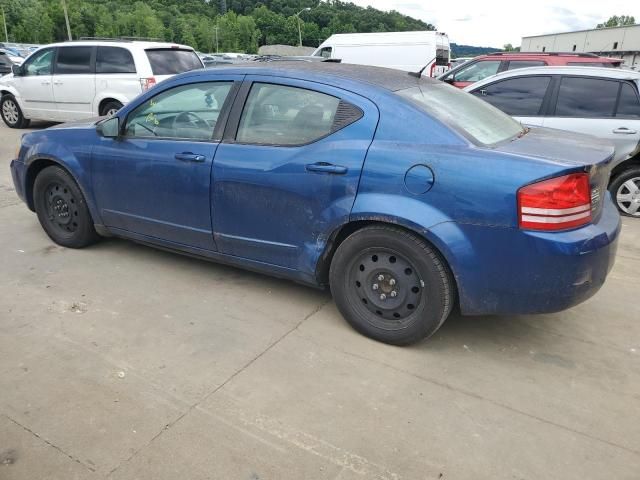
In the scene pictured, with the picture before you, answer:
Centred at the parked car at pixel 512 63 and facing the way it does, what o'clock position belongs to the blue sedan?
The blue sedan is roughly at 9 o'clock from the parked car.

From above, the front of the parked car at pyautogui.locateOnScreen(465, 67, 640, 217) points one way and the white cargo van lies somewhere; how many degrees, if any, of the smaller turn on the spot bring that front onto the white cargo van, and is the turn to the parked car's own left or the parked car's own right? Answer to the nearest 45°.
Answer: approximately 45° to the parked car's own right

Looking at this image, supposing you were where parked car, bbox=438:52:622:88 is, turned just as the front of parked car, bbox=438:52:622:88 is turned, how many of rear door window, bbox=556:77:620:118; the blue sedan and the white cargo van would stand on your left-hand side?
2

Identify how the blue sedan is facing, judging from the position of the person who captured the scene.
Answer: facing away from the viewer and to the left of the viewer

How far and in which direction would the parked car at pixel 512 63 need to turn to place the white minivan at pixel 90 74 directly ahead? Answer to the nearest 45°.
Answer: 0° — it already faces it

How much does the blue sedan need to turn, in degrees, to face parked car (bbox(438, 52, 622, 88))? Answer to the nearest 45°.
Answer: approximately 90° to its right

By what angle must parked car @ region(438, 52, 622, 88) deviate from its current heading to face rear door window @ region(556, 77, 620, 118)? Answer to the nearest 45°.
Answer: approximately 90° to its left

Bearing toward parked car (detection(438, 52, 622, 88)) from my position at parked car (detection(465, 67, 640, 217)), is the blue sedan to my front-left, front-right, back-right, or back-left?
back-left

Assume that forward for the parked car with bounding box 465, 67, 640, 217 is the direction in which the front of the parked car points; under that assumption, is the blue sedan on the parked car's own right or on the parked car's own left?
on the parked car's own left

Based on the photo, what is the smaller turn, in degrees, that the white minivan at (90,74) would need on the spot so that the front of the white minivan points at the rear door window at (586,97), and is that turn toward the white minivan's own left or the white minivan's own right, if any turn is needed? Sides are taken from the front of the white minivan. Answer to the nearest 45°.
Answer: approximately 180°

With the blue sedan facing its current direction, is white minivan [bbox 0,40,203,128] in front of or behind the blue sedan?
in front

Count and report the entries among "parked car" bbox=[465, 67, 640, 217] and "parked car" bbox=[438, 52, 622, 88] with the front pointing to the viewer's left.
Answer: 2

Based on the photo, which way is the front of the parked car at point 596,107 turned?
to the viewer's left

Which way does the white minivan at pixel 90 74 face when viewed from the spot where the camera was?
facing away from the viewer and to the left of the viewer

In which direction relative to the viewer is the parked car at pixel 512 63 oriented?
to the viewer's left
